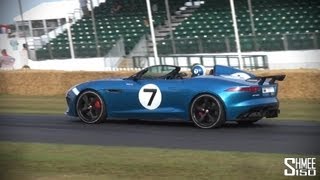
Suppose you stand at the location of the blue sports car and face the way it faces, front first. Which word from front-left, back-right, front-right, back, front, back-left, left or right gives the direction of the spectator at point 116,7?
front-right

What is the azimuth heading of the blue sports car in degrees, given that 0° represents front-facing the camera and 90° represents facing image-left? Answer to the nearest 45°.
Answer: approximately 135°

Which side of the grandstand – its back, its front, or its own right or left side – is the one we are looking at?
front

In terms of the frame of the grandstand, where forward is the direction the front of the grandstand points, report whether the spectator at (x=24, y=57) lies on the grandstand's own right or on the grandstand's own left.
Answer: on the grandstand's own right

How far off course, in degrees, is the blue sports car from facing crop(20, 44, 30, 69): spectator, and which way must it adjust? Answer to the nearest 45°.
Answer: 0° — it already faces them

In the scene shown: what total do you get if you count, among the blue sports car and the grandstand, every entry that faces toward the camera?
1

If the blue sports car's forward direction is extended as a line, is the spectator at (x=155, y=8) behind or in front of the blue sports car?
in front

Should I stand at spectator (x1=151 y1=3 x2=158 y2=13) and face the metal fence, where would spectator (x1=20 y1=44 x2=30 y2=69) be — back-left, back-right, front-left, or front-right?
front-right

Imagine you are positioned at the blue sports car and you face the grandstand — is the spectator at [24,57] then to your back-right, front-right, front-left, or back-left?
front-left

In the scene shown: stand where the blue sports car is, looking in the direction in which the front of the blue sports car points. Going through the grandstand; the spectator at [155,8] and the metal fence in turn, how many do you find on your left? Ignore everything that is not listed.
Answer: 0

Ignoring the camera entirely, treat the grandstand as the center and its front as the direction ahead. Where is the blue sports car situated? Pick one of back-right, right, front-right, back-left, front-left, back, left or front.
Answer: front

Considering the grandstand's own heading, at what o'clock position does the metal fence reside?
The metal fence is roughly at 12 o'clock from the grandstand.

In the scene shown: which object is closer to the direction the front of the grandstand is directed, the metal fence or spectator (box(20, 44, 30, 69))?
the metal fence

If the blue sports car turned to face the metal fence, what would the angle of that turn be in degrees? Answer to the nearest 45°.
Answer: approximately 45° to its right

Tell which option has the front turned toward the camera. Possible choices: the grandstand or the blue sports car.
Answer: the grandstand
